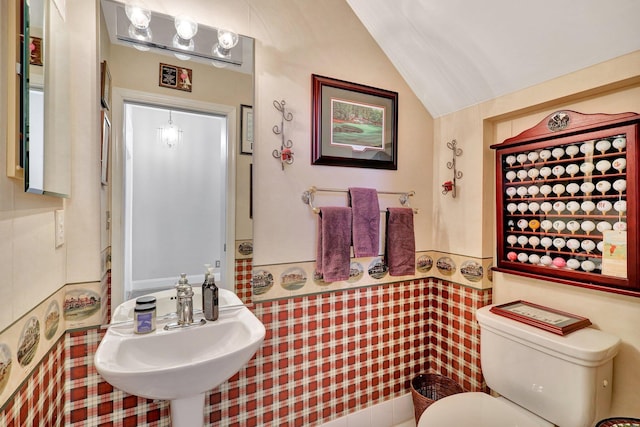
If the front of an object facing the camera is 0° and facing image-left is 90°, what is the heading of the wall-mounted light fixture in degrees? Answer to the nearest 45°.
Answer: approximately 315°

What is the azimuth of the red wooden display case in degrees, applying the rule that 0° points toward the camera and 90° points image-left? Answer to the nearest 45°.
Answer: approximately 45°
